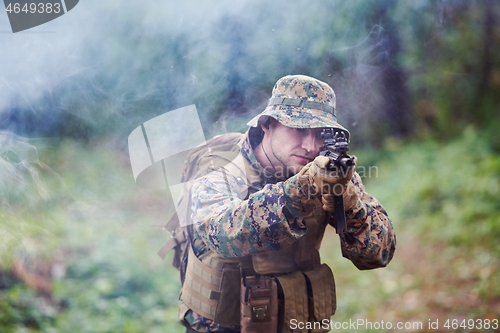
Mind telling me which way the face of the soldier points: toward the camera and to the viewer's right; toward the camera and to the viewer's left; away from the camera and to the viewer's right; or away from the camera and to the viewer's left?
toward the camera and to the viewer's right

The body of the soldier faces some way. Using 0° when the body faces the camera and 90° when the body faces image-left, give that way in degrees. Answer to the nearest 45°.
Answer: approximately 315°
